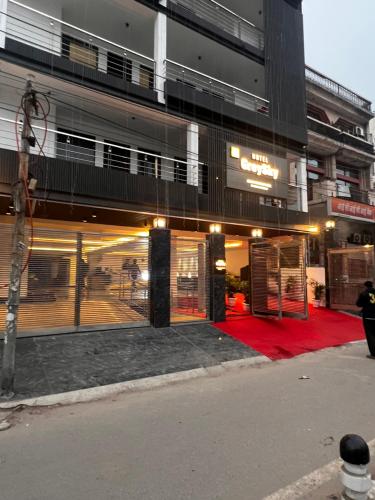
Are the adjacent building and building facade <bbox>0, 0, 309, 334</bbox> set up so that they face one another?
no

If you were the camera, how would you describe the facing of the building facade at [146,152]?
facing the viewer and to the right of the viewer

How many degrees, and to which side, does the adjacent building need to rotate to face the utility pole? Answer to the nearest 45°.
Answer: approximately 45° to its right

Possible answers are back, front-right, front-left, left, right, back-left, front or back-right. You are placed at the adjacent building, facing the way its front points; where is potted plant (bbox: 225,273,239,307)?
right

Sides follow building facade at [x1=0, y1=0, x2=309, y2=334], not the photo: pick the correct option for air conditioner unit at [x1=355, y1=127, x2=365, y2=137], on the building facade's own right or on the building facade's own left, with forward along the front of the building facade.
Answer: on the building facade's own left

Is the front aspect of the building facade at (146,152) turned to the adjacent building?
no

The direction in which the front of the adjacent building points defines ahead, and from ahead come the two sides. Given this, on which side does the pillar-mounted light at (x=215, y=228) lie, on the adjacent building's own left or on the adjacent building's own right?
on the adjacent building's own right

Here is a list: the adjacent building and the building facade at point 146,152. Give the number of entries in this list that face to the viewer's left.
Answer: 0

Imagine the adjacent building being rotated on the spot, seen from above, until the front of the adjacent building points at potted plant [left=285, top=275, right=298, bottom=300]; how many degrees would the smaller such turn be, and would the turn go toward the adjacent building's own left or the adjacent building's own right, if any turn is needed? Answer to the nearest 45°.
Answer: approximately 45° to the adjacent building's own right

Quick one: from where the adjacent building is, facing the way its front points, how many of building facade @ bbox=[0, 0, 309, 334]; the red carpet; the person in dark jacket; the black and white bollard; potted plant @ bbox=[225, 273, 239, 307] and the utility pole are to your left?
0

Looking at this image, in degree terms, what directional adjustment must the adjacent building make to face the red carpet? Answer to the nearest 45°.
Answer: approximately 45° to its right

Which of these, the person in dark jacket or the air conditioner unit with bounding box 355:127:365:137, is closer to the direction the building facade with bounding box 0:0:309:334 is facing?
the person in dark jacket
